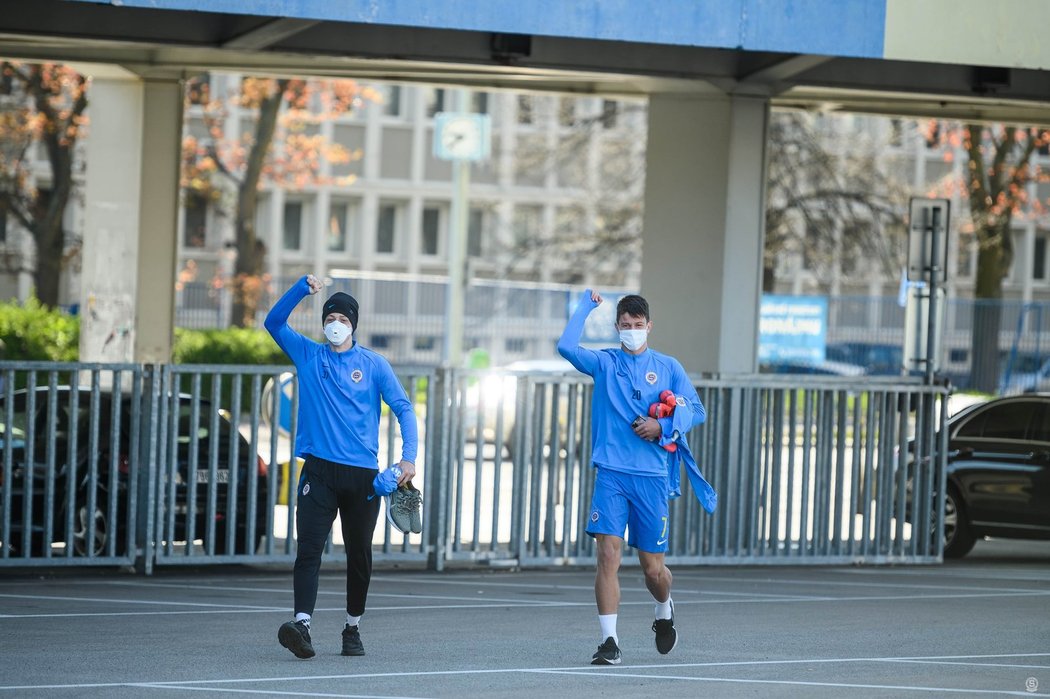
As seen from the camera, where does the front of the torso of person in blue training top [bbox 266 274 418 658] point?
toward the camera

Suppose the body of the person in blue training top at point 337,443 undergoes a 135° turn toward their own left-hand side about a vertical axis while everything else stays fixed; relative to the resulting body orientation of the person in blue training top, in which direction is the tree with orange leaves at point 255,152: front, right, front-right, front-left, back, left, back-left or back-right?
front-left

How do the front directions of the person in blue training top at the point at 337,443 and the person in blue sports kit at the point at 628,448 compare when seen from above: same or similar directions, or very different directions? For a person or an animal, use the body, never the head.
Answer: same or similar directions

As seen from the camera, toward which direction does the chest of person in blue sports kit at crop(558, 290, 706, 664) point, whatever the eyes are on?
toward the camera

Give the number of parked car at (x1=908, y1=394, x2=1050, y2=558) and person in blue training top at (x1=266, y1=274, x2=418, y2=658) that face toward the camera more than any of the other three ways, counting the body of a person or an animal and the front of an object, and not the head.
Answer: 1

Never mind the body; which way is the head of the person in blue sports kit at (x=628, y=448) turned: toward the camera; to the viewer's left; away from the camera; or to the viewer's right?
toward the camera

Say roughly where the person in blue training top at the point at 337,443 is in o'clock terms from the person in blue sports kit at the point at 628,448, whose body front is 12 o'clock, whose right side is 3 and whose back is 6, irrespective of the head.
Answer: the person in blue training top at the point at 337,443 is roughly at 3 o'clock from the person in blue sports kit at the point at 628,448.

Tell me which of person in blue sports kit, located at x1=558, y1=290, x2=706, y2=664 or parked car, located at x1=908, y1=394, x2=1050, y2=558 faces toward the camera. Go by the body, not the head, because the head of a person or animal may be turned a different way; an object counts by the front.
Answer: the person in blue sports kit

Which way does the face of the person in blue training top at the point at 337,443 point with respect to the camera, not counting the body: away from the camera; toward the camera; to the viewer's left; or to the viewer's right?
toward the camera

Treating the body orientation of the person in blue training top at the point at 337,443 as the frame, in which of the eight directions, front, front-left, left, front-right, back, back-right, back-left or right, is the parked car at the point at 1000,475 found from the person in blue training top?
back-left

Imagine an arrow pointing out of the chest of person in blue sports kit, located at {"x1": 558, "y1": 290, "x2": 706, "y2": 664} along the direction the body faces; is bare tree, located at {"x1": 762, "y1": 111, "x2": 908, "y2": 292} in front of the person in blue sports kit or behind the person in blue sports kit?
behind

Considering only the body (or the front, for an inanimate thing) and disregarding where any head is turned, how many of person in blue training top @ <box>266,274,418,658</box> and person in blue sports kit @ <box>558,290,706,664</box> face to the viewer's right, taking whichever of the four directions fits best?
0
